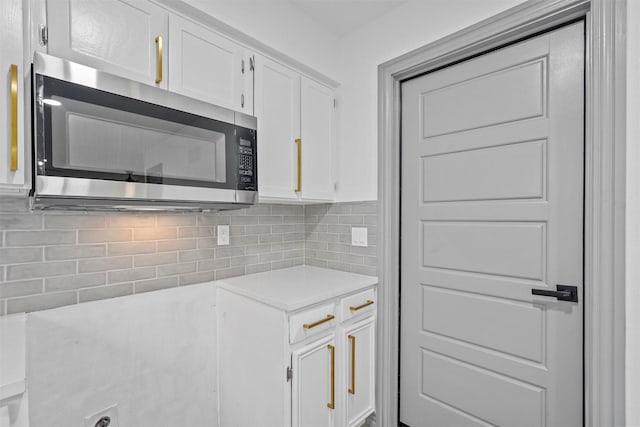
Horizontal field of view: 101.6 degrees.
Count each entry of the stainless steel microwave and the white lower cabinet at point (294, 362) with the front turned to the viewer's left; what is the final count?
0

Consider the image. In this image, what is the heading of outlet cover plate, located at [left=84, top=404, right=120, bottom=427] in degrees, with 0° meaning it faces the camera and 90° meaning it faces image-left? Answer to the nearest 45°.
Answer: approximately 315°

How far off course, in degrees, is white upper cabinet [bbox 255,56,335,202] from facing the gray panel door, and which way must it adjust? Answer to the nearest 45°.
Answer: approximately 45° to its left

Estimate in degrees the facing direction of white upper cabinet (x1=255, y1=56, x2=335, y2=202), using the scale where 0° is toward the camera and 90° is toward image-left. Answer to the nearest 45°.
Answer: approximately 315°

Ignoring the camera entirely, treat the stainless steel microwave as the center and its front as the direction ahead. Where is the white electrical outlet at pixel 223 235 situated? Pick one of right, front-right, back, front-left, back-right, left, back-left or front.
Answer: left

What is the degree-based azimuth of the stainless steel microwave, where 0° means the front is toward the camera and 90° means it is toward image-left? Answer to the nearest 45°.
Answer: approximately 315°

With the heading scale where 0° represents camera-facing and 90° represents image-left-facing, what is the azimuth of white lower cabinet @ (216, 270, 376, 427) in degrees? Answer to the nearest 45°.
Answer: approximately 315°

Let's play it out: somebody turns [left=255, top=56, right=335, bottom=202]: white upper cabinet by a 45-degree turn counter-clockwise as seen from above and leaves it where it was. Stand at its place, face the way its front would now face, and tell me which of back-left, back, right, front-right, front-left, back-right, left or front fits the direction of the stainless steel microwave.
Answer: back-right
